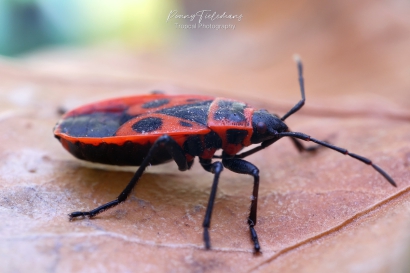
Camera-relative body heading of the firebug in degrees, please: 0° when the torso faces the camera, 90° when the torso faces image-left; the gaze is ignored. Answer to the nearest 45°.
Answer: approximately 270°
